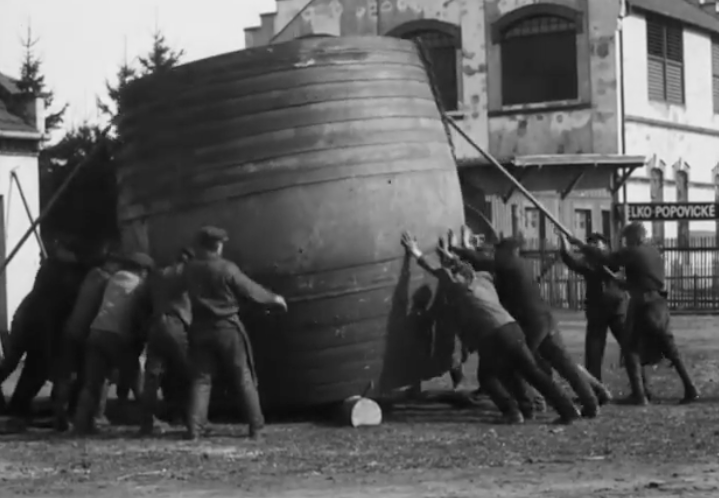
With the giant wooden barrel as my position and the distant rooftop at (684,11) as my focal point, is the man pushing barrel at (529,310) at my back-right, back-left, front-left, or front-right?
front-right

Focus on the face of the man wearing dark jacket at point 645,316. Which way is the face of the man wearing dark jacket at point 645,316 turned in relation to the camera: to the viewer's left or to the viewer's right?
to the viewer's left

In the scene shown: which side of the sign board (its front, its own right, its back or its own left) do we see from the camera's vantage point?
front

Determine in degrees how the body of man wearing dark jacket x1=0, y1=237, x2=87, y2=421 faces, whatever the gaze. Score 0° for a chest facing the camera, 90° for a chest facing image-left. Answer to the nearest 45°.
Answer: approximately 270°

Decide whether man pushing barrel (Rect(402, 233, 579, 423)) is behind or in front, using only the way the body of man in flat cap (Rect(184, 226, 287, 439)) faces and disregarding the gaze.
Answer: in front

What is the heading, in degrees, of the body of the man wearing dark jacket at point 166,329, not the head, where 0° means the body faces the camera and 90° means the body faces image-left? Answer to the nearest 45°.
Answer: approximately 225°

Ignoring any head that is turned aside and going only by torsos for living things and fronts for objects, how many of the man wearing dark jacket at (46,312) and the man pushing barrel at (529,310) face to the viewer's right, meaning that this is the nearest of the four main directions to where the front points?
1

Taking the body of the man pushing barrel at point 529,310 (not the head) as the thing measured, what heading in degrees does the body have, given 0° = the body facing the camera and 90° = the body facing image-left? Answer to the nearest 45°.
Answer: approximately 90°

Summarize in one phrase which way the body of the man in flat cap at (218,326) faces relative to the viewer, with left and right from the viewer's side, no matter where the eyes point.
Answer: facing away from the viewer and to the right of the viewer

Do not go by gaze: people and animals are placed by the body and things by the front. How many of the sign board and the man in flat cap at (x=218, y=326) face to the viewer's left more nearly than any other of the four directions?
0

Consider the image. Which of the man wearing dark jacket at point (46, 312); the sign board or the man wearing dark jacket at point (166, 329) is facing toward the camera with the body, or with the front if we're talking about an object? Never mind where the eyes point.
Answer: the sign board
